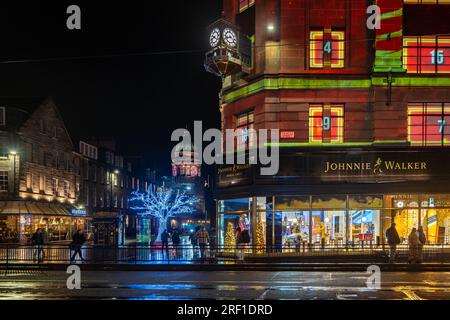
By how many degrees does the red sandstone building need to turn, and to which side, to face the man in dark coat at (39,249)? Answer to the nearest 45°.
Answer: approximately 90° to its right

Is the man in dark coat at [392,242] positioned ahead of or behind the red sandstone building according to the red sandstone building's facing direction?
ahead

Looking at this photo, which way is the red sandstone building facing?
toward the camera
